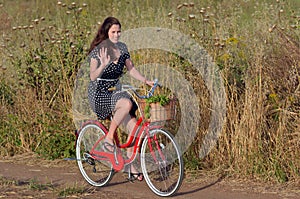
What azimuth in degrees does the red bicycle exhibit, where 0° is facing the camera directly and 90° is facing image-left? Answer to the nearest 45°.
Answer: approximately 315°
